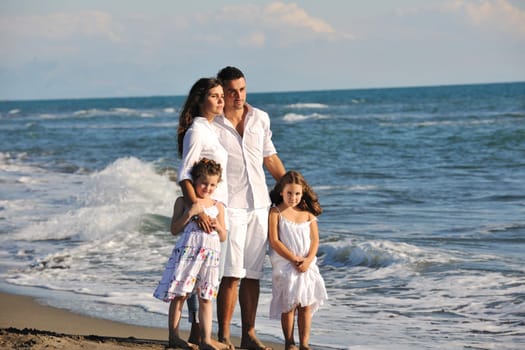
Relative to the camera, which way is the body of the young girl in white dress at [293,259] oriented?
toward the camera

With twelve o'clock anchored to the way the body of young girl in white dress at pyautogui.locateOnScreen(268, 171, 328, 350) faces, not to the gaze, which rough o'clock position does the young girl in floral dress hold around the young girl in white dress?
The young girl in floral dress is roughly at 2 o'clock from the young girl in white dress.

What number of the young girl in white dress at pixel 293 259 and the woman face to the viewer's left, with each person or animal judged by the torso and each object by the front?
0
